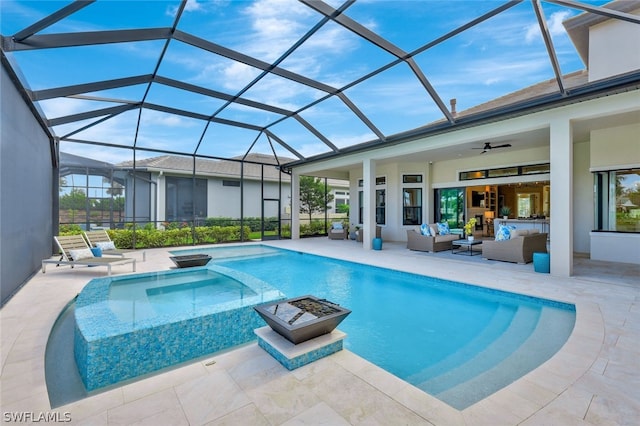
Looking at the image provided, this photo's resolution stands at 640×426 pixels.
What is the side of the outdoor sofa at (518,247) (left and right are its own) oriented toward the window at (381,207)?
front

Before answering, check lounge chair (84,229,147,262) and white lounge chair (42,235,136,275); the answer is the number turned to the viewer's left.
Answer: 0

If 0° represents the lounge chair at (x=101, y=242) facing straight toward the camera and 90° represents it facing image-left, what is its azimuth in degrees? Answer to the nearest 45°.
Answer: approximately 315°

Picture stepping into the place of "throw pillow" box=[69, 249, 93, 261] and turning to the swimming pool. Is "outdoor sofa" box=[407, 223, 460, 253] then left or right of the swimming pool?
left

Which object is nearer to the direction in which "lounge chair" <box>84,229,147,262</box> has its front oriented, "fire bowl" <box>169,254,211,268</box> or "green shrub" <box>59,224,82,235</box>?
the fire bowl

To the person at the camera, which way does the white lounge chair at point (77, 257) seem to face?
facing the viewer and to the right of the viewer

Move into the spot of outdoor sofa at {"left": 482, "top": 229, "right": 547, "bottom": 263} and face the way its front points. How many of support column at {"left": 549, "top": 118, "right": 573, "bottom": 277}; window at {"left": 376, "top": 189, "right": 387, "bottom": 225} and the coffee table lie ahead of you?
2

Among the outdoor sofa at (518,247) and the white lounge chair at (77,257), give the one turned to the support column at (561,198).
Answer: the white lounge chair

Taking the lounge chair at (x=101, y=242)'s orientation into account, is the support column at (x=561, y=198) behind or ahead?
ahead

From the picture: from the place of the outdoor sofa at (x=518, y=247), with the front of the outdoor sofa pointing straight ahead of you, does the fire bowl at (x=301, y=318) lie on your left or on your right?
on your left

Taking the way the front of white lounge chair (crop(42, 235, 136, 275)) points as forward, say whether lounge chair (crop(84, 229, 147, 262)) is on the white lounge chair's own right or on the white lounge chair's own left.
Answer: on the white lounge chair's own left

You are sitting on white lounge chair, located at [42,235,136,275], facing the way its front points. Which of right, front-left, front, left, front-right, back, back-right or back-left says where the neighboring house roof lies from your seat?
left

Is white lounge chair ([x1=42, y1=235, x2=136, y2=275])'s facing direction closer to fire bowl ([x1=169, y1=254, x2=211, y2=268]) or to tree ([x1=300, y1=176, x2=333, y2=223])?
the fire bowl

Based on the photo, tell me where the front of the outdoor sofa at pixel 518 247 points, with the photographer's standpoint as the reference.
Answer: facing away from the viewer and to the left of the viewer
